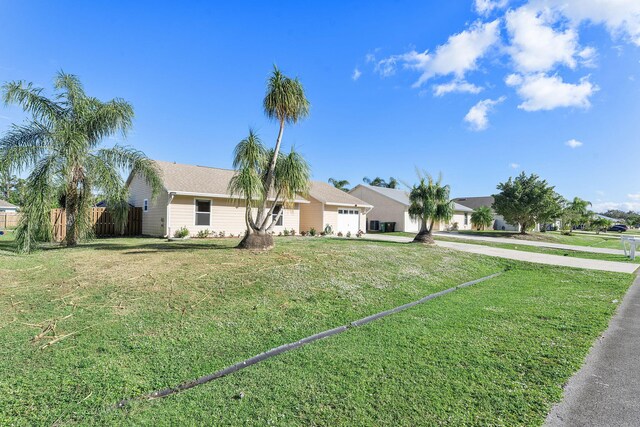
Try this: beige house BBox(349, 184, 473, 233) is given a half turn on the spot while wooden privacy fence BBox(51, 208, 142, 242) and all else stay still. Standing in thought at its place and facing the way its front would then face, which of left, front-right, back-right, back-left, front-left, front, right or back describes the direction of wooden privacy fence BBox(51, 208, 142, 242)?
left

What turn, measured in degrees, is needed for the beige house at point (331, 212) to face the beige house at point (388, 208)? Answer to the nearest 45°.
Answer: approximately 90° to its left

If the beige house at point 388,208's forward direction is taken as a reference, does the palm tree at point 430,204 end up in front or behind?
in front

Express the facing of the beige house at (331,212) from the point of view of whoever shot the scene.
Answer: facing the viewer and to the right of the viewer

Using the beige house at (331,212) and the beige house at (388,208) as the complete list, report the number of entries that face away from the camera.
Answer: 0

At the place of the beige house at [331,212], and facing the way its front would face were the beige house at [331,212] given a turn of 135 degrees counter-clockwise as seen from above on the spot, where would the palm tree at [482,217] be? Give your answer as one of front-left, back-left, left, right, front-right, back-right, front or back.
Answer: front-right

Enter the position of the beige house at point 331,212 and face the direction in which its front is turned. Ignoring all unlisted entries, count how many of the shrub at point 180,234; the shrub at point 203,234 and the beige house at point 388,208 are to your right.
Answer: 2

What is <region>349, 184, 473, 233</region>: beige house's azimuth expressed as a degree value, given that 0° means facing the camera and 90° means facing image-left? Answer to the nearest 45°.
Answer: approximately 315°

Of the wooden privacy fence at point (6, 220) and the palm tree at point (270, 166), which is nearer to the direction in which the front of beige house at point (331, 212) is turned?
the palm tree

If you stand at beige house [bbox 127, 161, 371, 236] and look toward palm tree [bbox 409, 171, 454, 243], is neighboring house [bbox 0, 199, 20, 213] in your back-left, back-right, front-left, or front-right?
back-left

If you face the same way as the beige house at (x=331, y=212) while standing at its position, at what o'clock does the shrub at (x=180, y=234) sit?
The shrub is roughly at 3 o'clock from the beige house.

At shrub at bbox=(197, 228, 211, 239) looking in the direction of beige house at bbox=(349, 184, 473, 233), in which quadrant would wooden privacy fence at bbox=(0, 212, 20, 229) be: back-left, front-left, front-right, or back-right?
back-left

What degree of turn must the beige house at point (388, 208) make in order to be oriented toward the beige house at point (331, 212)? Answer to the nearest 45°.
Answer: approximately 45° to its right
